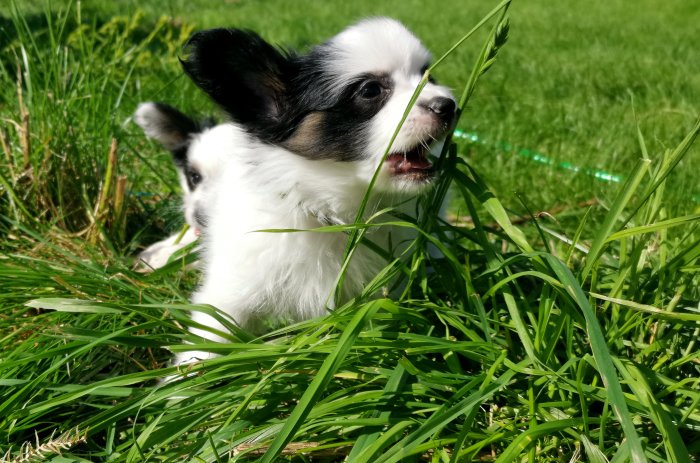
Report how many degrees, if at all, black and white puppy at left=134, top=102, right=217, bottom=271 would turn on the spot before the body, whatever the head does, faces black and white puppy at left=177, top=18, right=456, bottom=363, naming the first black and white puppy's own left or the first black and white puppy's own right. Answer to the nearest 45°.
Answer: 0° — it already faces it

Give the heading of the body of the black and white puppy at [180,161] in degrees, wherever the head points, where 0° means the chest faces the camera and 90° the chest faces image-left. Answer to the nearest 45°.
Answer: approximately 0°
